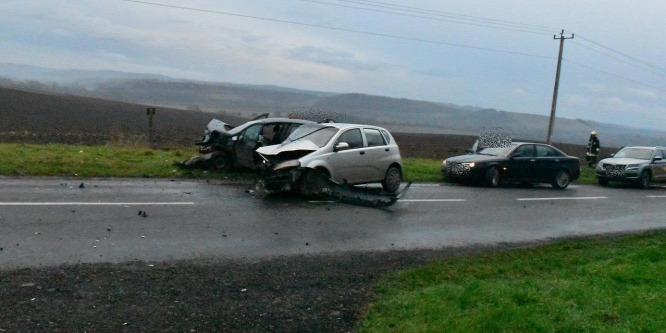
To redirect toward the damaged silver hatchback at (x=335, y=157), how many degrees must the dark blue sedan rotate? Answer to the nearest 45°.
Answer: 0° — it already faces it

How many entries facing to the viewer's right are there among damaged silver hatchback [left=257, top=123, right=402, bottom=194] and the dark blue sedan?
0

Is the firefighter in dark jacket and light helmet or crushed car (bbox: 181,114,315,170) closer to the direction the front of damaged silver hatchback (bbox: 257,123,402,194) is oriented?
the crushed car

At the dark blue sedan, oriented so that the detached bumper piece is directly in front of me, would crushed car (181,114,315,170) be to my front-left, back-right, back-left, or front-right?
front-right

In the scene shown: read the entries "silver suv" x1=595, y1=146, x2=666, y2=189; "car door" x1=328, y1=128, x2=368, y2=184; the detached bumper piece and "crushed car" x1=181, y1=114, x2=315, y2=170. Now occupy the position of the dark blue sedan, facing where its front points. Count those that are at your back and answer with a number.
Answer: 1

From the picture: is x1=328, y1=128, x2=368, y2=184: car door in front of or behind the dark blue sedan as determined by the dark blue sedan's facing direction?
in front

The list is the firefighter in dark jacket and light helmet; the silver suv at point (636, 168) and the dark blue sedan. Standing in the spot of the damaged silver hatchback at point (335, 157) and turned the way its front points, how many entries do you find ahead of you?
0

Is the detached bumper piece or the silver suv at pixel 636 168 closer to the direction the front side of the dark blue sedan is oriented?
the detached bumper piece

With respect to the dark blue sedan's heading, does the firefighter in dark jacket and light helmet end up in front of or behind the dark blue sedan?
behind

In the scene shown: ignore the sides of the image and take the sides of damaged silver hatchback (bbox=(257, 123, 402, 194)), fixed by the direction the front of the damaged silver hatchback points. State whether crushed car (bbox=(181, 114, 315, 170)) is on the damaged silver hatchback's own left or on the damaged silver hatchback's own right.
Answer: on the damaged silver hatchback's own right

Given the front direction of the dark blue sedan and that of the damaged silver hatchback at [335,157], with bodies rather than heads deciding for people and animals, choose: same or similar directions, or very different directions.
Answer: same or similar directions

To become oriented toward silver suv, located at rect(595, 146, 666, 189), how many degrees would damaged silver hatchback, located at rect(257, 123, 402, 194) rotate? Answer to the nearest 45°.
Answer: approximately 180°

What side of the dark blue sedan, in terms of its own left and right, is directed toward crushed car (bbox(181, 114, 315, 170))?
front
